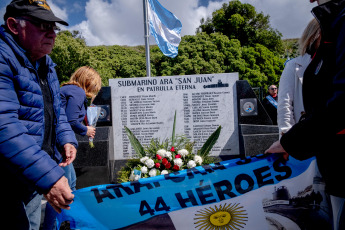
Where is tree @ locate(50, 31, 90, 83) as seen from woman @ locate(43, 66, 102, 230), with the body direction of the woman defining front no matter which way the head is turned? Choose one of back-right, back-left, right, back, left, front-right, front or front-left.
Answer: left

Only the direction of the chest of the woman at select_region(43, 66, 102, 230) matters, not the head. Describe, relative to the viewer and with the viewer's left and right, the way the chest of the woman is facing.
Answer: facing to the right of the viewer

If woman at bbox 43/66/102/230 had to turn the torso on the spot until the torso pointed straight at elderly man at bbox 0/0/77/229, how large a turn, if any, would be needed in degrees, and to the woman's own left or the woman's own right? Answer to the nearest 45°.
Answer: approximately 90° to the woman's own right

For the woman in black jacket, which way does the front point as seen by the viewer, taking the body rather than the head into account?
to the viewer's left

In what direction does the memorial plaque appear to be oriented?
toward the camera

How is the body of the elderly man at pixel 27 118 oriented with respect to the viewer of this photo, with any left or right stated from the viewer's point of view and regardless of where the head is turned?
facing the viewer and to the right of the viewer

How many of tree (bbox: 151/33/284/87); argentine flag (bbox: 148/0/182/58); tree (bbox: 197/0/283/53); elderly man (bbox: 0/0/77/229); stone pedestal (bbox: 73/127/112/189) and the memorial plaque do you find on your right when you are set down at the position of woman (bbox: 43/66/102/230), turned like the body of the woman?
1

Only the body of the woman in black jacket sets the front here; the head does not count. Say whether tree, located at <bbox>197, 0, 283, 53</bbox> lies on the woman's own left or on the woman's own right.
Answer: on the woman's own right

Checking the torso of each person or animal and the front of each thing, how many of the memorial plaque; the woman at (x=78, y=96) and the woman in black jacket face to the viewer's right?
1

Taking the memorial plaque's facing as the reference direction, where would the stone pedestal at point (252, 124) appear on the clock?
The stone pedestal is roughly at 9 o'clock from the memorial plaque.

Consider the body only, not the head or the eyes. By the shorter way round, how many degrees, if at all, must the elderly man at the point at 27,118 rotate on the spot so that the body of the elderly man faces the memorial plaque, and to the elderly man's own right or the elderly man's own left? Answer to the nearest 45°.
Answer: approximately 90° to the elderly man's own left

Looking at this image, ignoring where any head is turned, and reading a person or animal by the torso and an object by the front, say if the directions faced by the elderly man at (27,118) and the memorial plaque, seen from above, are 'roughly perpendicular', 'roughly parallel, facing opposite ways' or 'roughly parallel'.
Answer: roughly perpendicular

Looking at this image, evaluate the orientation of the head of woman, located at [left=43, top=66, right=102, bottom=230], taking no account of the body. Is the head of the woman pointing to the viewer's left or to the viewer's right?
to the viewer's right

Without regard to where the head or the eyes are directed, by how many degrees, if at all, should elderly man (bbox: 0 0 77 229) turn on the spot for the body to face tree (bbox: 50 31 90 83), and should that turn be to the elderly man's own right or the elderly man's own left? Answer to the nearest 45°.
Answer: approximately 135° to the elderly man's own left
